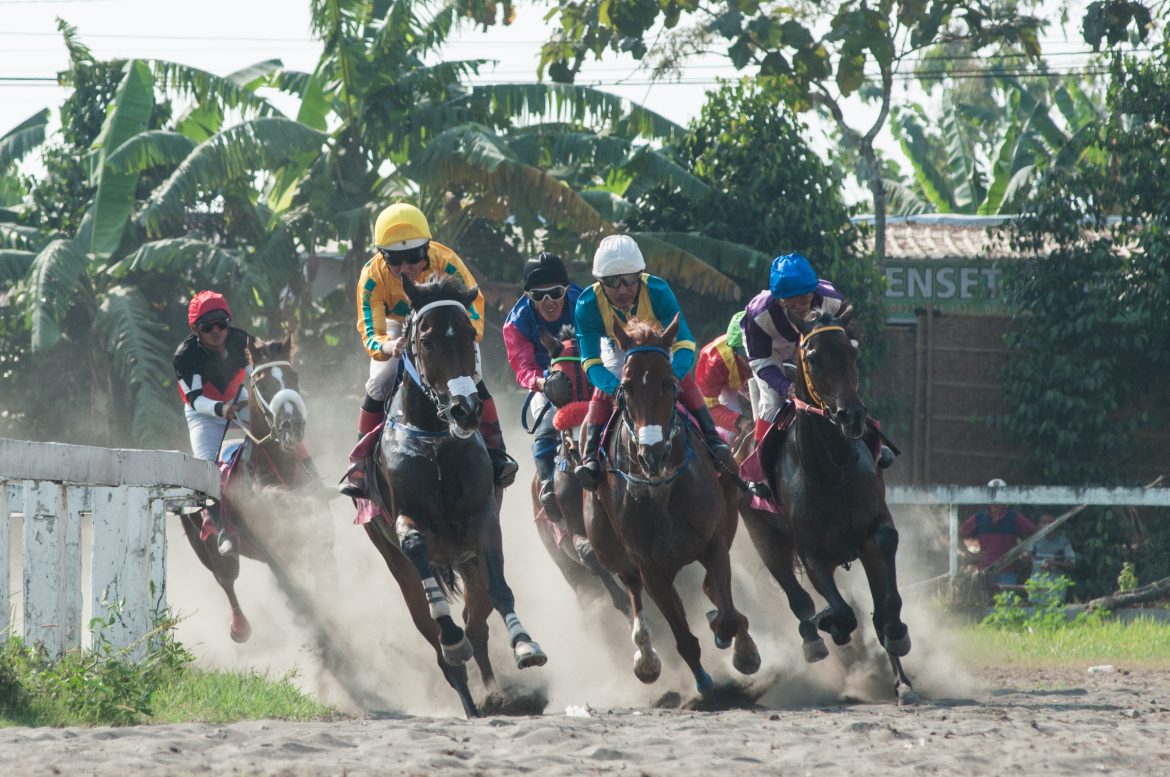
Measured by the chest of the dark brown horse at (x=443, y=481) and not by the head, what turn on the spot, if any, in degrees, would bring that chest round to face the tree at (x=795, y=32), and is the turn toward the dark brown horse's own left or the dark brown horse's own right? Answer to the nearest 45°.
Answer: approximately 180°

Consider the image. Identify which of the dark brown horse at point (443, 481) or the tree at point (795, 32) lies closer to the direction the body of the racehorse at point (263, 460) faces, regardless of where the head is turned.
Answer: the dark brown horse

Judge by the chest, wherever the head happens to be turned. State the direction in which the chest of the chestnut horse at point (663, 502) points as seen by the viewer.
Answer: toward the camera

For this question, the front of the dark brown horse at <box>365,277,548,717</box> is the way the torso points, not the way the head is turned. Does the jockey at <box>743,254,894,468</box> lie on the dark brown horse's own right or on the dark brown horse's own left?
on the dark brown horse's own left

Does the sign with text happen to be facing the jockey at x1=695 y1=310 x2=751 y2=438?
yes

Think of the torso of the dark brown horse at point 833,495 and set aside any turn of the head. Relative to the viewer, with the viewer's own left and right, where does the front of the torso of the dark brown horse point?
facing the viewer and to the right of the viewer

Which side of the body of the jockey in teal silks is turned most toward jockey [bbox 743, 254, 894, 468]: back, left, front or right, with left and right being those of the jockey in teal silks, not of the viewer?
left

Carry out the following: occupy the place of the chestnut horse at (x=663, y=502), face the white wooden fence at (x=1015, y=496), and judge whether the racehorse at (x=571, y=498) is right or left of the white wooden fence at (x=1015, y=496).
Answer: left

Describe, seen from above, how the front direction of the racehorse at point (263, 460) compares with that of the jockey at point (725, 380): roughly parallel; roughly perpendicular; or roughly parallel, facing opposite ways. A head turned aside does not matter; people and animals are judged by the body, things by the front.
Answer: roughly parallel

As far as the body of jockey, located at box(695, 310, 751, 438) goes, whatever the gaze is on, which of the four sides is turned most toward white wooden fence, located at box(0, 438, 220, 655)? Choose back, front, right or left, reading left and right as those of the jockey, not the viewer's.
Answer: right

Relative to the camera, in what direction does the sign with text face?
facing the viewer

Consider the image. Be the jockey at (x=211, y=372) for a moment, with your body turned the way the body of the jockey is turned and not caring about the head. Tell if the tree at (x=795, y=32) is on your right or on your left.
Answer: on your left

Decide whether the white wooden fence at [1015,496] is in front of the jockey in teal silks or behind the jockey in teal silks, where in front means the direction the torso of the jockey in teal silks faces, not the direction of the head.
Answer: behind

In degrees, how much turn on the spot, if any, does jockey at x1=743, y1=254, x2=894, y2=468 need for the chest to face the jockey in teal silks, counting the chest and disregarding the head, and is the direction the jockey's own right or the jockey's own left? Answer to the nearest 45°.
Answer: approximately 135° to the jockey's own right
